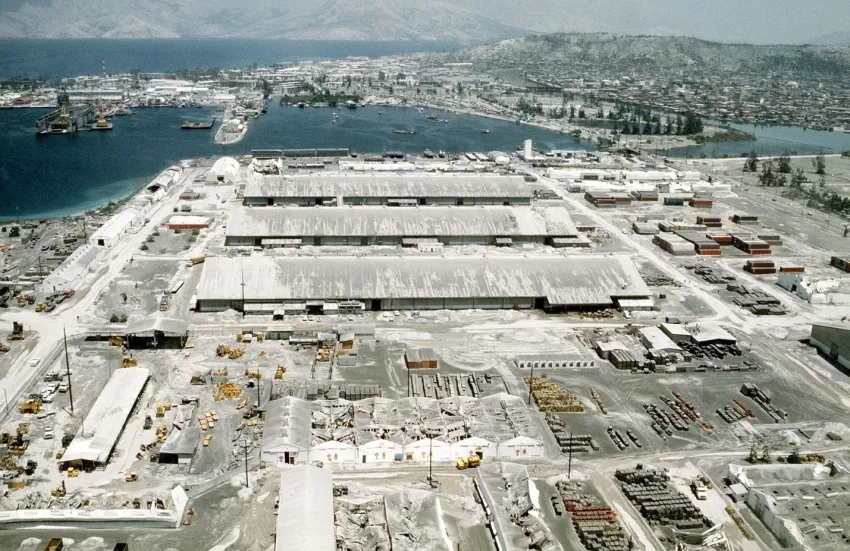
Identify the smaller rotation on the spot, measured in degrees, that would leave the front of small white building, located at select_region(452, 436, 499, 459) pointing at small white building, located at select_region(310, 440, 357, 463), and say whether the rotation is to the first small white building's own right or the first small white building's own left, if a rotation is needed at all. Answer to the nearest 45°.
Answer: approximately 90° to the first small white building's own right

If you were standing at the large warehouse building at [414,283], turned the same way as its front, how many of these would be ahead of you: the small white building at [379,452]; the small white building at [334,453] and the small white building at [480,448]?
3

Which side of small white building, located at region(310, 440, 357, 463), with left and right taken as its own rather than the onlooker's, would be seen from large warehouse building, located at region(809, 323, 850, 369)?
left

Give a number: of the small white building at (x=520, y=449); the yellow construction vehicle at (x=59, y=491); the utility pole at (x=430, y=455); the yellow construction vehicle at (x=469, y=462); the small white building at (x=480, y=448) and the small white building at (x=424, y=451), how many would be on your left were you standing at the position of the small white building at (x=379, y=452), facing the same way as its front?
5

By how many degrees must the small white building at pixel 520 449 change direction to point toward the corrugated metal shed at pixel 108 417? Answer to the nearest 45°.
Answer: approximately 90° to its right

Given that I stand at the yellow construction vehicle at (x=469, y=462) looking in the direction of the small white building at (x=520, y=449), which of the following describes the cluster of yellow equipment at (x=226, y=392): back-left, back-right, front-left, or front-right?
back-left

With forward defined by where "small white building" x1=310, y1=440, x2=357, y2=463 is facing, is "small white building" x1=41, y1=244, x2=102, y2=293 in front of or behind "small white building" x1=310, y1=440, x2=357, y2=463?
behind

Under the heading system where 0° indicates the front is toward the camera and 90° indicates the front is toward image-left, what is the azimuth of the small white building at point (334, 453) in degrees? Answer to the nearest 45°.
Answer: approximately 0°

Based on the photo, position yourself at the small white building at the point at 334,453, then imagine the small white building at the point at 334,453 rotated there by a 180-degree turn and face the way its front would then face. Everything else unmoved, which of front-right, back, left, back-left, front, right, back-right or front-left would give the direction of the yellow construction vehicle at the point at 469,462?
right

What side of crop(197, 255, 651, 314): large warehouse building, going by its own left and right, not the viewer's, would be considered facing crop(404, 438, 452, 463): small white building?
front

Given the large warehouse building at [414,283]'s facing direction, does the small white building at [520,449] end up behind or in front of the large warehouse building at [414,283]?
in front

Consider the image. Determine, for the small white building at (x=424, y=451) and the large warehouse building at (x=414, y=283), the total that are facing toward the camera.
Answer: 2

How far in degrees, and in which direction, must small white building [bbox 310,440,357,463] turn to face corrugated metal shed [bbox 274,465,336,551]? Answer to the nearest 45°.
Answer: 0° — it already faces it
